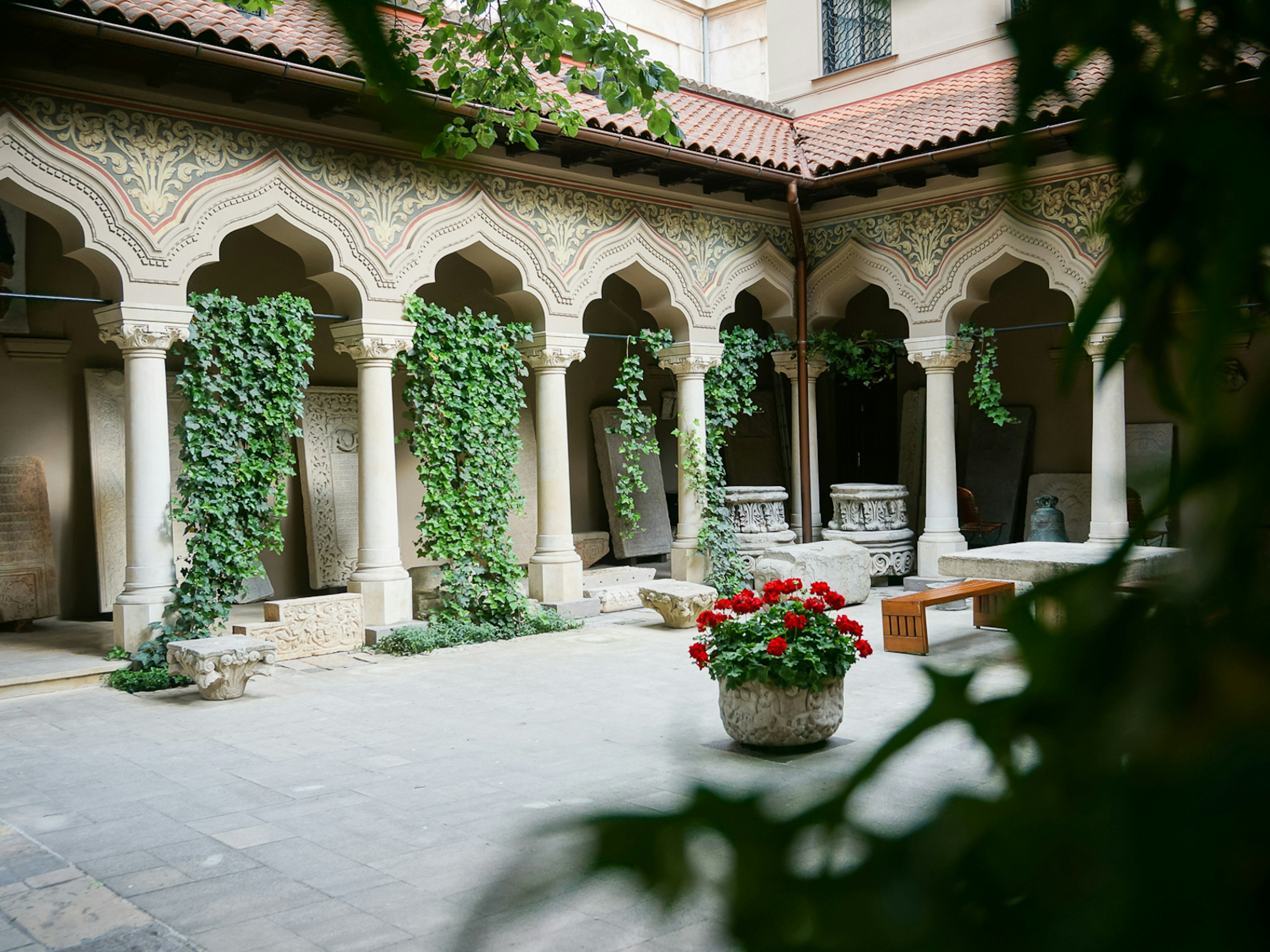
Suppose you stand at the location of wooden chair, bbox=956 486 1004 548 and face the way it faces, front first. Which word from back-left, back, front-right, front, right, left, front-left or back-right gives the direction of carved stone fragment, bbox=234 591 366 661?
right

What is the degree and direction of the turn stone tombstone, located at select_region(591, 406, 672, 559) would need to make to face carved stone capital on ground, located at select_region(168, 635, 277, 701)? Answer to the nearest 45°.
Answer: approximately 90° to its right

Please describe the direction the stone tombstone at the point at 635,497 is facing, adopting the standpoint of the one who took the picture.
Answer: facing the viewer and to the right of the viewer

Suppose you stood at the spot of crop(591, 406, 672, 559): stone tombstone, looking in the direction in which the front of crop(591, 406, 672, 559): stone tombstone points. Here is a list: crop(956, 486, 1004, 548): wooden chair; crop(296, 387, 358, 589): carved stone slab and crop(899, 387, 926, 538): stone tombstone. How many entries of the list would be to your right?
1

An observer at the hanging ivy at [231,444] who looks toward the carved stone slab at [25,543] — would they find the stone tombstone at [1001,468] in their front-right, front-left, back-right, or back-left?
back-right

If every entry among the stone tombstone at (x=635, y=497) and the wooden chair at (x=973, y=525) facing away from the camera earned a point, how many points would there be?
0

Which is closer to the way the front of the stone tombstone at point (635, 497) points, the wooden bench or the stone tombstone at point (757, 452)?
the wooden bench

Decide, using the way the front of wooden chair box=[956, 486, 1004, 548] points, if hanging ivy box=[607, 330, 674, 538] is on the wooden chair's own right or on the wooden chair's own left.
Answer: on the wooden chair's own right

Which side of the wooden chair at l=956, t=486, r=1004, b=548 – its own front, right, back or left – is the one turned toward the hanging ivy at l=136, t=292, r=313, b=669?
right

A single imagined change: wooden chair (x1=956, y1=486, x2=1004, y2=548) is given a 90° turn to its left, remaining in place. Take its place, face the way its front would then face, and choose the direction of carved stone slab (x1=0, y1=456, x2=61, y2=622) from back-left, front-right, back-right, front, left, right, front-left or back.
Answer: back
